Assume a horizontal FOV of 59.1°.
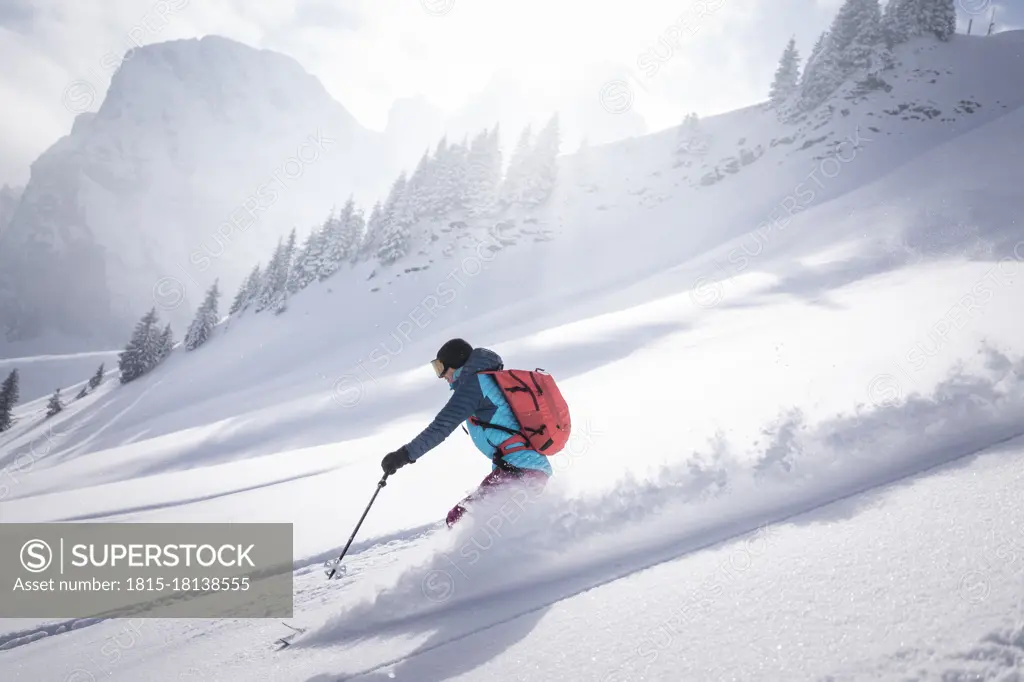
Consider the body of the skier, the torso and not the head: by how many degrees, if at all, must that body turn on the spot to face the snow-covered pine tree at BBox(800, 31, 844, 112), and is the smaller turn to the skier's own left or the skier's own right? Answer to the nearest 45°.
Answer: approximately 135° to the skier's own right

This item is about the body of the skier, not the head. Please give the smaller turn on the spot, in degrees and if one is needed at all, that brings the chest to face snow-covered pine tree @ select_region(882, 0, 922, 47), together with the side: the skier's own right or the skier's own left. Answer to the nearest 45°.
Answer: approximately 135° to the skier's own right

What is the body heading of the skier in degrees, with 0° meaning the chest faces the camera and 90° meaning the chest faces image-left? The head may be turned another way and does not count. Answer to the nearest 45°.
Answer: approximately 90°

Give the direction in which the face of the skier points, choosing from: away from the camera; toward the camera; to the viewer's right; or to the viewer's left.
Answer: to the viewer's left
